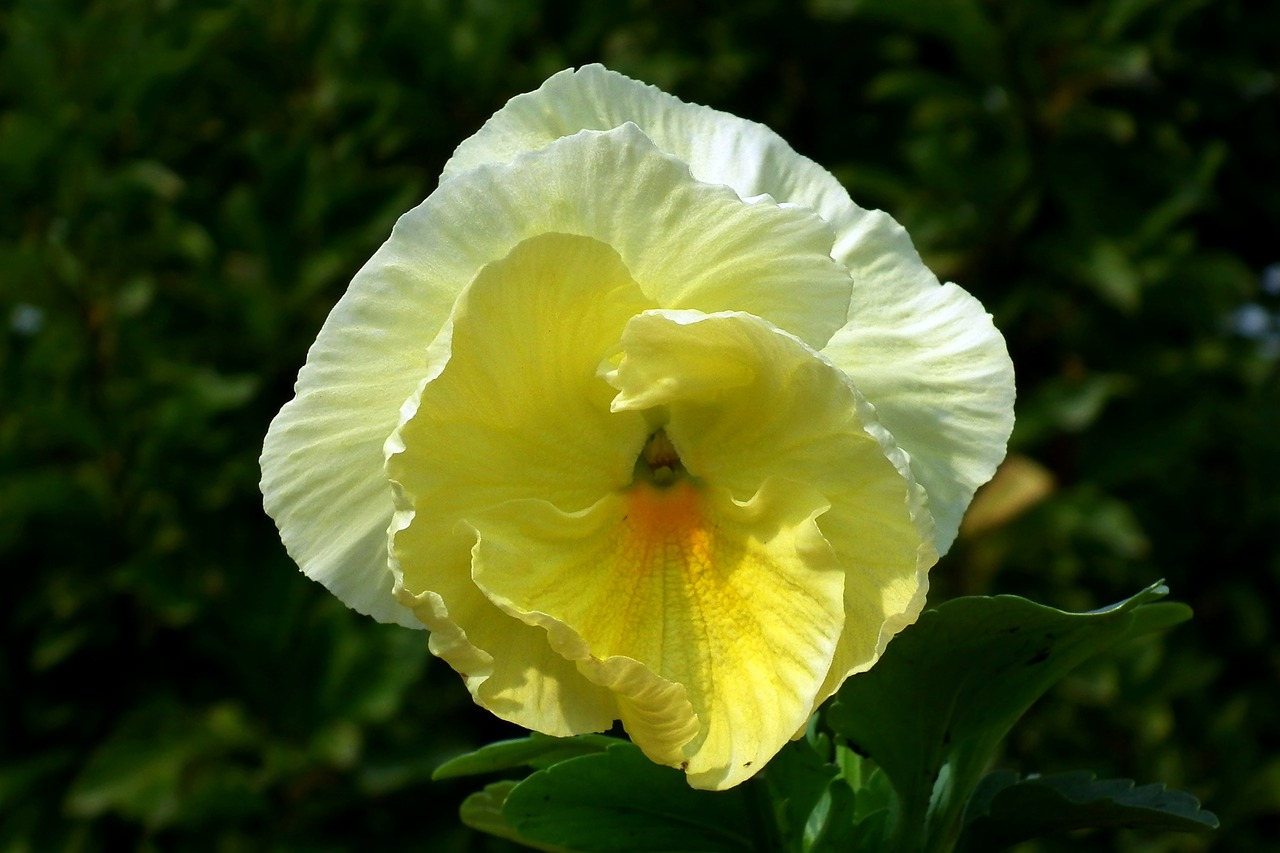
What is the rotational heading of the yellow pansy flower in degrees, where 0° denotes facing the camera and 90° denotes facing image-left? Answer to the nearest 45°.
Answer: approximately 0°
